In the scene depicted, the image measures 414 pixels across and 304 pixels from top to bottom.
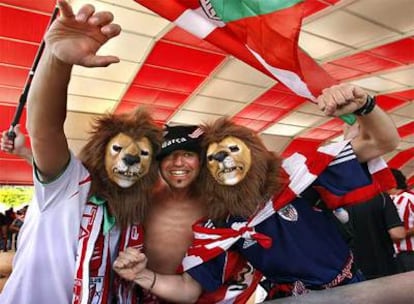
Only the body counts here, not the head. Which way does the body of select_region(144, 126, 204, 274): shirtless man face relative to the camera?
toward the camera

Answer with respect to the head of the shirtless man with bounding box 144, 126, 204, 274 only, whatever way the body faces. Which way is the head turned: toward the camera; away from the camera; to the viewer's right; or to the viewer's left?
toward the camera

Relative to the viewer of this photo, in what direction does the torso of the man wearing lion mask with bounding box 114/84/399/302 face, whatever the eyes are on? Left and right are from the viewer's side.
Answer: facing the viewer and to the left of the viewer

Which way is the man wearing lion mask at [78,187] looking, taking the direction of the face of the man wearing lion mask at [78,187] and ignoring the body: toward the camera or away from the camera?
toward the camera

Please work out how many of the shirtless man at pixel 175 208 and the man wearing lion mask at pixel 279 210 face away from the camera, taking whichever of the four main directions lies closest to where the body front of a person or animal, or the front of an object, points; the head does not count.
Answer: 0
